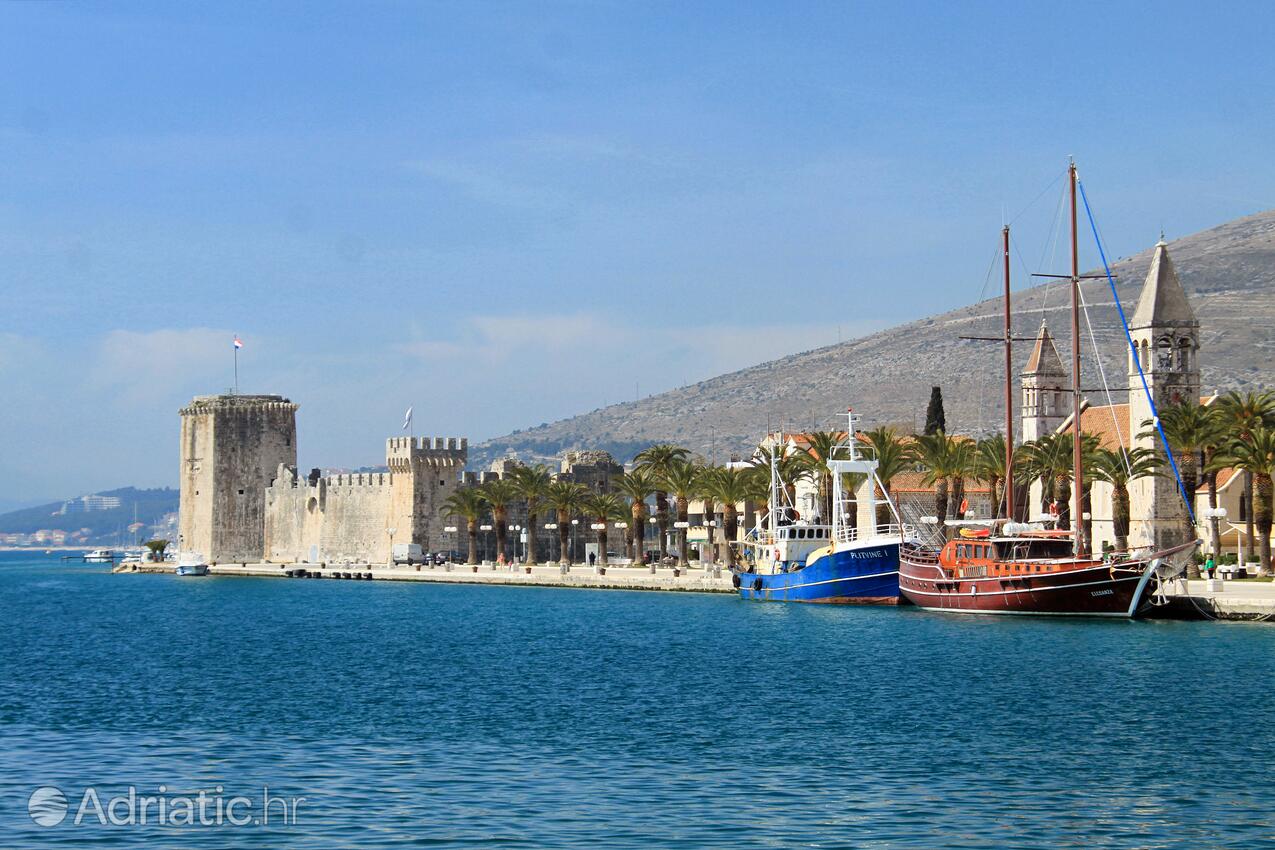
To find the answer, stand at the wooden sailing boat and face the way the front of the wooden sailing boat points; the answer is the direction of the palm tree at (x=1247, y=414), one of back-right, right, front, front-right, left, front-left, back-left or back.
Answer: left

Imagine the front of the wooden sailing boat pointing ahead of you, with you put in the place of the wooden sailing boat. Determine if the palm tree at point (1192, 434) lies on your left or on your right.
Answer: on your left

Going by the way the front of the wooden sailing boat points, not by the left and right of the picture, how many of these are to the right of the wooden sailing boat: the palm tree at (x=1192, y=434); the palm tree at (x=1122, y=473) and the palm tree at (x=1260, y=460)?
0

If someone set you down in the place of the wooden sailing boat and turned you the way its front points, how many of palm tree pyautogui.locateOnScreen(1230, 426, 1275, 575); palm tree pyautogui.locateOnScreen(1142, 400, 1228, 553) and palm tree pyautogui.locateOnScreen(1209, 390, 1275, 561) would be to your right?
0

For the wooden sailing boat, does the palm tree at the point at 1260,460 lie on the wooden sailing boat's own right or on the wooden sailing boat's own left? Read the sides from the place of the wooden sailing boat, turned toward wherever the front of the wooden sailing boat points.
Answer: on the wooden sailing boat's own left

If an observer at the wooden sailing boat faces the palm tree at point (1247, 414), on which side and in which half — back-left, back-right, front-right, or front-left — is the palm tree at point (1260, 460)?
front-right

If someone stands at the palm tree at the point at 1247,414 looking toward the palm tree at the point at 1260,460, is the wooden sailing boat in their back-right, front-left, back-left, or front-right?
front-right

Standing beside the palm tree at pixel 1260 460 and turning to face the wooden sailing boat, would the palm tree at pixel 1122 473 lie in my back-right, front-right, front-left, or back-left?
front-right

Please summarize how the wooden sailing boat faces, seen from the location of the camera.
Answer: facing the viewer and to the right of the viewer

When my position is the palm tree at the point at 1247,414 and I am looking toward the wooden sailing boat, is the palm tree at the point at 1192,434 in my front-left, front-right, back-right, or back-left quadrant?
front-right

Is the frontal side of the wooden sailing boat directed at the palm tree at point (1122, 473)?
no
